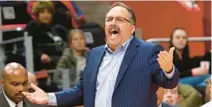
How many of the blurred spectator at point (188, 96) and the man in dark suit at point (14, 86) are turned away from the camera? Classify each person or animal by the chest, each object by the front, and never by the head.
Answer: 0

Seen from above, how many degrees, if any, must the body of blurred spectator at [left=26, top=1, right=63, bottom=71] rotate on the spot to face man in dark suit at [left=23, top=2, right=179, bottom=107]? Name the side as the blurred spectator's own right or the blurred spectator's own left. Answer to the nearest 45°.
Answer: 0° — they already face them

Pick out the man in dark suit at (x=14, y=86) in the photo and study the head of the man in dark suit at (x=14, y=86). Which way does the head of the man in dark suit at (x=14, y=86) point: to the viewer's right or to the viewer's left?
to the viewer's right

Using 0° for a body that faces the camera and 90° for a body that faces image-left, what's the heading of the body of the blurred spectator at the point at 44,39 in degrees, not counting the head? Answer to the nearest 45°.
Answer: approximately 0°

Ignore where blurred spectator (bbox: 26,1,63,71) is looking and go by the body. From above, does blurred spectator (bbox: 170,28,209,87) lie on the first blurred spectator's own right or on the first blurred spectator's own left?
on the first blurred spectator's own left

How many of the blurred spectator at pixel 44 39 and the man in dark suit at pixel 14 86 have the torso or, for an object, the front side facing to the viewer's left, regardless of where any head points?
0

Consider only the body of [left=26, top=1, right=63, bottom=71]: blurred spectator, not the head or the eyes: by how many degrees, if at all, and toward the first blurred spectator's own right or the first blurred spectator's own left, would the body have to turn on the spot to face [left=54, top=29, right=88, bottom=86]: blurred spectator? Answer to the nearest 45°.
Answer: approximately 45° to the first blurred spectator's own left
